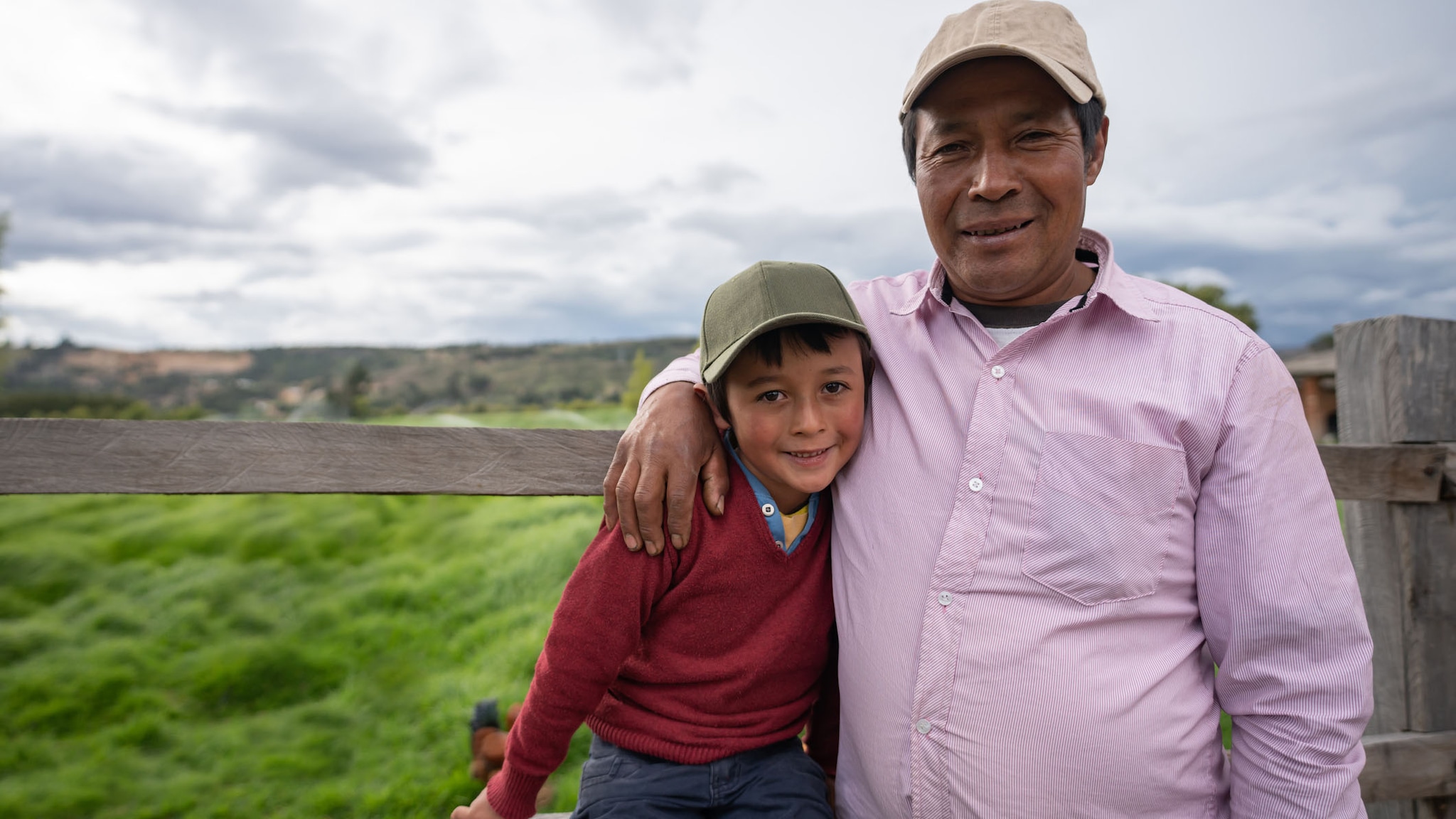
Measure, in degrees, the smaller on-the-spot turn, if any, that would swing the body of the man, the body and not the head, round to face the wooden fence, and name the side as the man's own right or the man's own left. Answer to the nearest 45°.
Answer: approximately 180°

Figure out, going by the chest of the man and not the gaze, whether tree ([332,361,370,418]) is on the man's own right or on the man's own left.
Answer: on the man's own right

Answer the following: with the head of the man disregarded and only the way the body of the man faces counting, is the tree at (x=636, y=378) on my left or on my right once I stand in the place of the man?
on my right

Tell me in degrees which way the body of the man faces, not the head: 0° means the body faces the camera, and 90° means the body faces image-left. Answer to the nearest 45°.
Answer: approximately 45°

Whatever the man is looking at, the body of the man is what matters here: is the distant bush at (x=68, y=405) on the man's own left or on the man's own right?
on the man's own right
